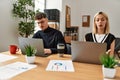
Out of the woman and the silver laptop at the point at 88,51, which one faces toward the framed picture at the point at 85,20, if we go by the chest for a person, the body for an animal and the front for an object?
the silver laptop

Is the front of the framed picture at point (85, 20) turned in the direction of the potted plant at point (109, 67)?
yes

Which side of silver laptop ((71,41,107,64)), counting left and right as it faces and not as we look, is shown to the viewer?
back

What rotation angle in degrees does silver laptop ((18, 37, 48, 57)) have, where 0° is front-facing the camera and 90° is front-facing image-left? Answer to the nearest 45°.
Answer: approximately 225°

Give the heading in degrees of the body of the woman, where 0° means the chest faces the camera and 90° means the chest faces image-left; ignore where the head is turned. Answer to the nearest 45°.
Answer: approximately 0°

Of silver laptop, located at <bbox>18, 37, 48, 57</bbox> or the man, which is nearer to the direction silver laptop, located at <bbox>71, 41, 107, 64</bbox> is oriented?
the man

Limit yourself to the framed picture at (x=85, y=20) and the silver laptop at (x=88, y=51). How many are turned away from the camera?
1

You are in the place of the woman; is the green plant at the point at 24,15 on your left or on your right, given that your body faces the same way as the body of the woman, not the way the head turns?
on your right

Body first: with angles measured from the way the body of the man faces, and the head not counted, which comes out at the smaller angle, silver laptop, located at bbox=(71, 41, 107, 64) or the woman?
the silver laptop
